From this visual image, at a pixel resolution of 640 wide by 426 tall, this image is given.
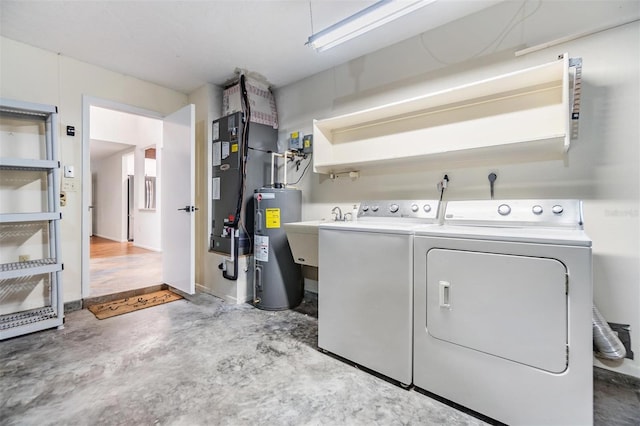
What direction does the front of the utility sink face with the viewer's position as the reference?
facing the viewer and to the left of the viewer

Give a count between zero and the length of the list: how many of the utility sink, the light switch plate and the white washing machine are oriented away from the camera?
0

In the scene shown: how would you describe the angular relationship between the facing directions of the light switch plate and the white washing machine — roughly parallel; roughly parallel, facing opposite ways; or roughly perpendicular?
roughly perpendicular

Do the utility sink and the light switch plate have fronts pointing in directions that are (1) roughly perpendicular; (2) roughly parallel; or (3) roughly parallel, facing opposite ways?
roughly perpendicular

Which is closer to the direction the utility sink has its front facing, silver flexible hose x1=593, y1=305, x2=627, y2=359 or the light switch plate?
the light switch plate

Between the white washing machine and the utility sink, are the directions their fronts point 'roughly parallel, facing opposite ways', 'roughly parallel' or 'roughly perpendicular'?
roughly parallel

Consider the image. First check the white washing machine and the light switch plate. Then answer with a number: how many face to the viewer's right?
0

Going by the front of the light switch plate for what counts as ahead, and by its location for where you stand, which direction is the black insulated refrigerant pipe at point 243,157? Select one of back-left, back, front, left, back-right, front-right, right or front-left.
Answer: front-left

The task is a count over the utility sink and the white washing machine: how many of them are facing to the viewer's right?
0

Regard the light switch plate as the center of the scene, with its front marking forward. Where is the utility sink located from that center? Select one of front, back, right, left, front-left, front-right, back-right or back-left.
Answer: front-left

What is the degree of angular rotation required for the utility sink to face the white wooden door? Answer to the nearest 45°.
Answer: approximately 90° to its right

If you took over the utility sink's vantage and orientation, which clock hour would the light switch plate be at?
The light switch plate is roughly at 2 o'clock from the utility sink.

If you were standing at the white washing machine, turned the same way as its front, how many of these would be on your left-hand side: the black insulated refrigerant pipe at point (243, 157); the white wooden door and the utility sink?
0

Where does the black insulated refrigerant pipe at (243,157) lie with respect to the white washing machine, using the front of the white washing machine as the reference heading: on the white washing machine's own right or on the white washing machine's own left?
on the white washing machine's own right

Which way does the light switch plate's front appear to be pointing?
toward the camera
